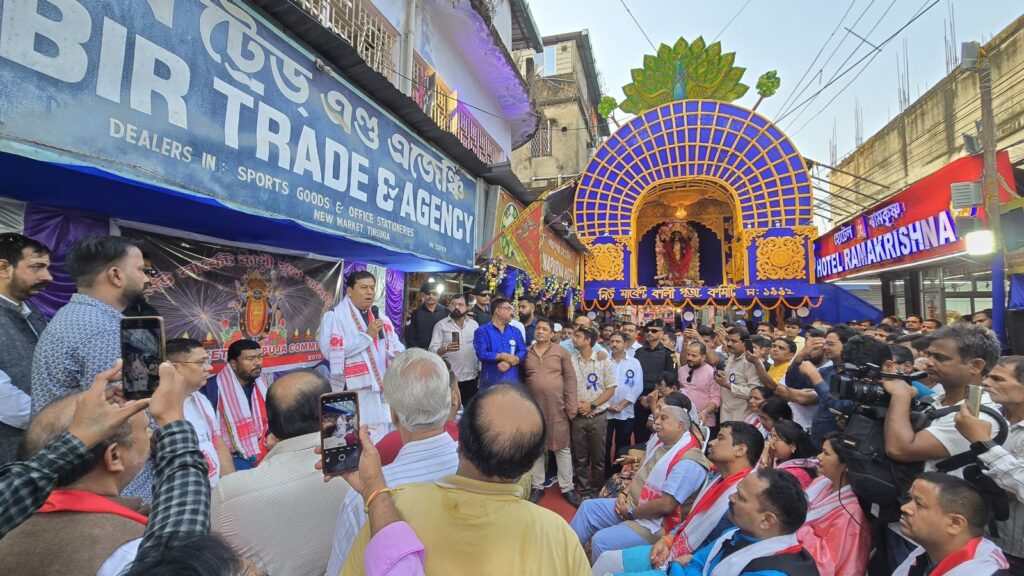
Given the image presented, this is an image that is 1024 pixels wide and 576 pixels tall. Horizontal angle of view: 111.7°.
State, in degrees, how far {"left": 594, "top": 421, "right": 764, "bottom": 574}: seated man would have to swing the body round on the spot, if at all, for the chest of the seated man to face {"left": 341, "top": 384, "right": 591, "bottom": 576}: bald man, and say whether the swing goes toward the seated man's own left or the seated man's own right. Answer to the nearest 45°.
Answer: approximately 90° to the seated man's own left

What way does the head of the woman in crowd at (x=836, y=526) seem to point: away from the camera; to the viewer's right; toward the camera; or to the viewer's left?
to the viewer's left

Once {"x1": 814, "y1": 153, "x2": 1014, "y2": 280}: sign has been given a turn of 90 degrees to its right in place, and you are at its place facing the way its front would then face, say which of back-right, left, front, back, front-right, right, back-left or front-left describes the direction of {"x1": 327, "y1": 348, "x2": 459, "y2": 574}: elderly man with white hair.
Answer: back-left

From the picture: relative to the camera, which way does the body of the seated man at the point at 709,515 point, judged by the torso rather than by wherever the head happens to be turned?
to the viewer's left

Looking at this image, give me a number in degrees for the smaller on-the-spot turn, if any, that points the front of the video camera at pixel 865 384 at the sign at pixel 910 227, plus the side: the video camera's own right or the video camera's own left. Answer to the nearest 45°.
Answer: approximately 90° to the video camera's own right

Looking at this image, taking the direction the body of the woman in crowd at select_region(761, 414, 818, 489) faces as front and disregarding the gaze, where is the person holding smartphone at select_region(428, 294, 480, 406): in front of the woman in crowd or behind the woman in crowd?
in front

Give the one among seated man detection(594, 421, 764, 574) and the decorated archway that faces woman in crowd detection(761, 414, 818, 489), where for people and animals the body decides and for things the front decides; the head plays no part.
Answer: the decorated archway

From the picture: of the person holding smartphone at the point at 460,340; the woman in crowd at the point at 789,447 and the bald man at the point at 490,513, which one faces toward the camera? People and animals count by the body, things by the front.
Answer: the person holding smartphone

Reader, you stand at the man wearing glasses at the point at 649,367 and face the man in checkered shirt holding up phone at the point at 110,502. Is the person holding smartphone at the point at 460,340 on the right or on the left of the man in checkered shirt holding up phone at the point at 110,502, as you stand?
right

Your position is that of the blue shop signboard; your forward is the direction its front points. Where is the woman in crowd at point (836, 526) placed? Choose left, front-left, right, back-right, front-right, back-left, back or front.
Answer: front

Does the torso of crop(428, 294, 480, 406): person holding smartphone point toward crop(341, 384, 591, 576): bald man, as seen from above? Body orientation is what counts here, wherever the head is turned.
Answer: yes

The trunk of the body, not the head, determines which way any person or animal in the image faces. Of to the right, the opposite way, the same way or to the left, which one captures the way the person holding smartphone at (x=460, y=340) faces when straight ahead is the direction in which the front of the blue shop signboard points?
to the right

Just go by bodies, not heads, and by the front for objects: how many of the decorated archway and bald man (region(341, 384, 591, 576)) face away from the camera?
1

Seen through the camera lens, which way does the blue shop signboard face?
facing the viewer and to the right of the viewer

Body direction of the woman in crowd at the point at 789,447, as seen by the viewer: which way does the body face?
to the viewer's left

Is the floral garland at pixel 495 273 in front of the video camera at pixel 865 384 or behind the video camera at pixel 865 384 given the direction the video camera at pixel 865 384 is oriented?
in front

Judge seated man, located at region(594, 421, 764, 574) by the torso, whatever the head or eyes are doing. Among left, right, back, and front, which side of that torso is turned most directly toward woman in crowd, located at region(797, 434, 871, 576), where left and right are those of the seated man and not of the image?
back

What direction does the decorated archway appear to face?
toward the camera
